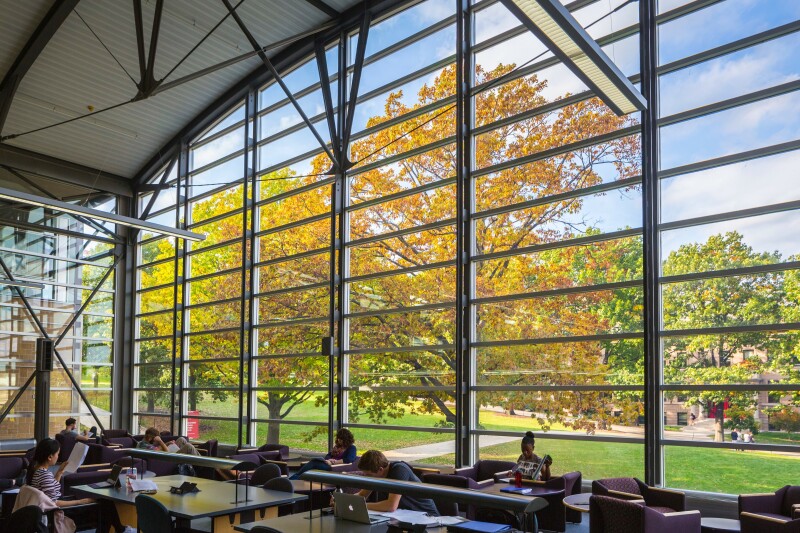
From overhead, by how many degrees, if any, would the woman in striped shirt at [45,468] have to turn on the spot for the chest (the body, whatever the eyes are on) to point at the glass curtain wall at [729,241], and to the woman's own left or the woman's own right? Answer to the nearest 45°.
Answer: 0° — they already face it

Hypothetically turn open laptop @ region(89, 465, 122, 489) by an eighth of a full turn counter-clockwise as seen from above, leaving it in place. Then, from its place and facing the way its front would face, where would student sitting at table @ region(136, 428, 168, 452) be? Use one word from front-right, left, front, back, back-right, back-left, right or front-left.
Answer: back-right

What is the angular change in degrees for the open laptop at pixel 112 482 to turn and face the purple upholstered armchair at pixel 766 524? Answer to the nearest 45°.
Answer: approximately 135° to its left

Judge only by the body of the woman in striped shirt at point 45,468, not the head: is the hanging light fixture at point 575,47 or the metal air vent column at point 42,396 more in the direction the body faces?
the hanging light fixture

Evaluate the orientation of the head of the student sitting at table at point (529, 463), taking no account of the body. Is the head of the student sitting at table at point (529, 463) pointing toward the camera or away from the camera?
toward the camera

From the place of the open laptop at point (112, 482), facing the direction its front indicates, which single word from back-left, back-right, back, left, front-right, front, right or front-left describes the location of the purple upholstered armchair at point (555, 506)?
back

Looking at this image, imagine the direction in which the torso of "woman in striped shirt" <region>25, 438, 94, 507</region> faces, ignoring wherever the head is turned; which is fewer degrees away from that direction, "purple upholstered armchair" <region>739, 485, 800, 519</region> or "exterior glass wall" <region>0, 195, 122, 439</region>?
the purple upholstered armchair

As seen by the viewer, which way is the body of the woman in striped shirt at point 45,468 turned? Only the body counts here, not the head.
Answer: to the viewer's right

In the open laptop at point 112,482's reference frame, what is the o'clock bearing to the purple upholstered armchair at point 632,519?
The purple upholstered armchair is roughly at 7 o'clock from the open laptop.

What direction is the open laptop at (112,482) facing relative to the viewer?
to the viewer's left

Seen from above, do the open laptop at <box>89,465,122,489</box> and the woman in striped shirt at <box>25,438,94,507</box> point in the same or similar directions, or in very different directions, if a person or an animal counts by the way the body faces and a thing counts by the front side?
very different directions

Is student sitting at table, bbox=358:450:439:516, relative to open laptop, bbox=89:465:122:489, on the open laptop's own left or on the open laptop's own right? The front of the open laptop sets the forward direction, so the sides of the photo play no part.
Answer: on the open laptop's own left

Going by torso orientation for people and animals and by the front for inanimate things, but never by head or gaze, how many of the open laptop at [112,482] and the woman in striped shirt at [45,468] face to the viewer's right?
1

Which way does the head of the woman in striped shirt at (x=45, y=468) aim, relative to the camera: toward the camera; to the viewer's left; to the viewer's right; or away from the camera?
to the viewer's right

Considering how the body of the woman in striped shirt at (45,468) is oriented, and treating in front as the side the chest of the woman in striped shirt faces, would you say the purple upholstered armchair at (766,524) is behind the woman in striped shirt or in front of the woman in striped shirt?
in front
